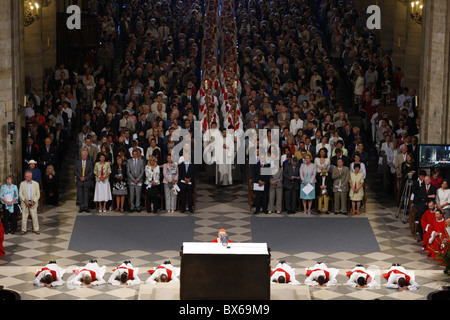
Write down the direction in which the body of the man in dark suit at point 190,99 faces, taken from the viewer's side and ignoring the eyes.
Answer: toward the camera

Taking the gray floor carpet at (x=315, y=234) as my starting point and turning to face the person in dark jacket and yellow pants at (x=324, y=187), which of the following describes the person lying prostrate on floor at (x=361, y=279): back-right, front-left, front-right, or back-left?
back-right

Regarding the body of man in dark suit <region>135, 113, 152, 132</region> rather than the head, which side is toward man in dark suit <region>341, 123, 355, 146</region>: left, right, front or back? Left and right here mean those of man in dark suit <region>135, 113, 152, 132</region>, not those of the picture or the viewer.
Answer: left

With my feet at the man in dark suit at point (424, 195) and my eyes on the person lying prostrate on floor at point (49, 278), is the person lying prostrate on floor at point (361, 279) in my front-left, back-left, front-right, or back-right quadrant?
front-left

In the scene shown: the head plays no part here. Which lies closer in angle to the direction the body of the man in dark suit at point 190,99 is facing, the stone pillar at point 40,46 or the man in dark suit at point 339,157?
the man in dark suit

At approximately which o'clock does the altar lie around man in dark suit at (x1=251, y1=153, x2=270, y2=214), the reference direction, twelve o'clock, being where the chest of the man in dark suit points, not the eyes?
The altar is roughly at 12 o'clock from the man in dark suit.

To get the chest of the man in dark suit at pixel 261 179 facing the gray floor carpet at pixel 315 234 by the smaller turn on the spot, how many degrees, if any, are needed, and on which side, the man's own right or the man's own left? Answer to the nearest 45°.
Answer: approximately 45° to the man's own left

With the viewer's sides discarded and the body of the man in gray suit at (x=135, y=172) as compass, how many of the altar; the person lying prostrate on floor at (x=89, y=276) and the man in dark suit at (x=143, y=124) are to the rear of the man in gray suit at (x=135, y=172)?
1

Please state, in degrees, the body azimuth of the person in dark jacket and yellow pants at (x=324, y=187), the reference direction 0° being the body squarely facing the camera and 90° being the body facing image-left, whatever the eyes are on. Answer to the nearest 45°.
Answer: approximately 0°

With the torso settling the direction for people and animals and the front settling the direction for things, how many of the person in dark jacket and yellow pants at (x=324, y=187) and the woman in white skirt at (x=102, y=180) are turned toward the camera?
2

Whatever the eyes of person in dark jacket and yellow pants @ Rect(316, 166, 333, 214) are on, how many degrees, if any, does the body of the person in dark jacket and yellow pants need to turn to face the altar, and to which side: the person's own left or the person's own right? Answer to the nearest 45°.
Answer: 0° — they already face it

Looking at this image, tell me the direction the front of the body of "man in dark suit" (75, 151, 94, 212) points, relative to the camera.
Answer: toward the camera

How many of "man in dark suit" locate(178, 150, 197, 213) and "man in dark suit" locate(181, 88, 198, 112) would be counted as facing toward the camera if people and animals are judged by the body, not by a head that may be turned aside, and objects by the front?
2

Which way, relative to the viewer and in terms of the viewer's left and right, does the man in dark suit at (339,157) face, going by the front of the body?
facing the viewer

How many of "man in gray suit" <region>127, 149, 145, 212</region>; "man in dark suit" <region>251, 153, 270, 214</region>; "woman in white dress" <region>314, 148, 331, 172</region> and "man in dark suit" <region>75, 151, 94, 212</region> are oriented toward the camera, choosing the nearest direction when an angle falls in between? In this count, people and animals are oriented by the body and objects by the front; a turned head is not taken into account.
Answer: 4
